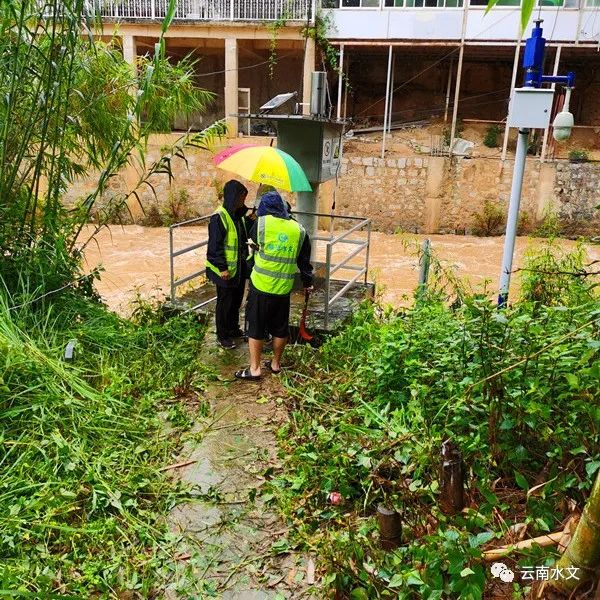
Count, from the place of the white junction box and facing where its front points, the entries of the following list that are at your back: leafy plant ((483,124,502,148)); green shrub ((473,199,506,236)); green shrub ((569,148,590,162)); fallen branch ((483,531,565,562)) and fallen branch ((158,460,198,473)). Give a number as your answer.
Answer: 3

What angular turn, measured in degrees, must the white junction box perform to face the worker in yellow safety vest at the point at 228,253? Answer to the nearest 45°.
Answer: approximately 90° to its right

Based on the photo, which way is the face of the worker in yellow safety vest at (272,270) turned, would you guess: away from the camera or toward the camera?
away from the camera

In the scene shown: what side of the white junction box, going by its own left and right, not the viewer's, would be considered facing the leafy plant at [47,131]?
right

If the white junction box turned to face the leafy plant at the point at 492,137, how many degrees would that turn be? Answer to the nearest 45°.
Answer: approximately 180°

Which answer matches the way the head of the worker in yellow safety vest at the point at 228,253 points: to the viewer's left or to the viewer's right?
to the viewer's right

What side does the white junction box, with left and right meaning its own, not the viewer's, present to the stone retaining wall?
back

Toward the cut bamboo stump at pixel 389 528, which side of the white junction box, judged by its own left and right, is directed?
front

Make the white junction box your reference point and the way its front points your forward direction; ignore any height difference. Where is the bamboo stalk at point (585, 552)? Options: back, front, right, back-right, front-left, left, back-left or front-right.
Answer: front

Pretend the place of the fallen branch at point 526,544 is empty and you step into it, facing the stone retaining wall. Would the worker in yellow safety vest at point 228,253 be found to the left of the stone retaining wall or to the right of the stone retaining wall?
left

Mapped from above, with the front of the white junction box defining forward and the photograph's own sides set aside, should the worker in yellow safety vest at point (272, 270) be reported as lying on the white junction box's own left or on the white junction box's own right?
on the white junction box's own right

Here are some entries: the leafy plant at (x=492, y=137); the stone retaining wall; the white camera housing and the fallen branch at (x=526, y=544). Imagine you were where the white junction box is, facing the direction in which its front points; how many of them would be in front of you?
1

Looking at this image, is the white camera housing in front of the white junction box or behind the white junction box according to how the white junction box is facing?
behind

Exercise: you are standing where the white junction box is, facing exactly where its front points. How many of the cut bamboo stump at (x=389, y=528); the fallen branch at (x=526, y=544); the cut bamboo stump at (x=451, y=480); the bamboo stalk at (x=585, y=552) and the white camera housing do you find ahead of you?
4

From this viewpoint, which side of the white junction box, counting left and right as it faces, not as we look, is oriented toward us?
front

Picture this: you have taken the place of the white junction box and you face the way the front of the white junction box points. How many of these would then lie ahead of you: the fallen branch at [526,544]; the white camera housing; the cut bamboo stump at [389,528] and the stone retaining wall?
2

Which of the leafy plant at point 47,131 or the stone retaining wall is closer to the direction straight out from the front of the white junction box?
the leafy plant

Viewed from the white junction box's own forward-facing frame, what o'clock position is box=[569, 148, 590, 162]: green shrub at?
The green shrub is roughly at 6 o'clock from the white junction box.

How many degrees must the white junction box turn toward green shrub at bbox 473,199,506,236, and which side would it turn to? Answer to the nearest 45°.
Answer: approximately 180°
